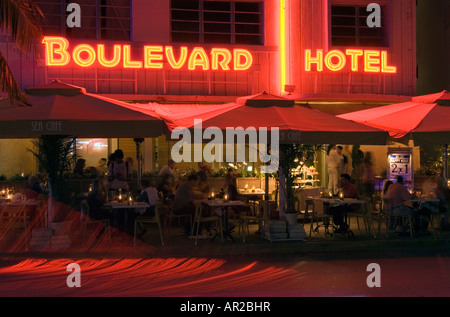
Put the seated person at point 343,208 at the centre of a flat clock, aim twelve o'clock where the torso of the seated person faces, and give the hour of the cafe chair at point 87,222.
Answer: The cafe chair is roughly at 11 o'clock from the seated person.

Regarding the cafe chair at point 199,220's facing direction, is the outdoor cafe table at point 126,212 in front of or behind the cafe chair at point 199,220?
behind

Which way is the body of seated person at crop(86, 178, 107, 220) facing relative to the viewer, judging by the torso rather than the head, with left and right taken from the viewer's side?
facing to the right of the viewer

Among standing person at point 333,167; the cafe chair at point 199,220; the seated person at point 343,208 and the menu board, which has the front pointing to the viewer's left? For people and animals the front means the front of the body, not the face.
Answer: the seated person

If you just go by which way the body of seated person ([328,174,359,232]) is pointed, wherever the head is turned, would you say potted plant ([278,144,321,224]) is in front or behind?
in front

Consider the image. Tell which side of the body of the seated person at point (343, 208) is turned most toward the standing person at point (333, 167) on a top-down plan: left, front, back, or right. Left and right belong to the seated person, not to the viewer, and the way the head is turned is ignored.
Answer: right

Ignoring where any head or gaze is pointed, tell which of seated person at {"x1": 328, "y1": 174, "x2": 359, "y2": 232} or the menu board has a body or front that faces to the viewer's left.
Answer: the seated person

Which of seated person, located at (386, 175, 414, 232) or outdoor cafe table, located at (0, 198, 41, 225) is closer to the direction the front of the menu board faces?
the seated person
